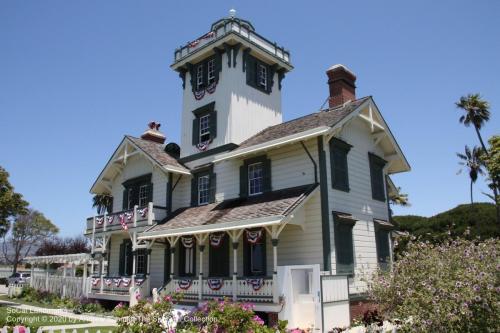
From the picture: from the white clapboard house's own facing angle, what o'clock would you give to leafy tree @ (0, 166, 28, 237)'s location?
The leafy tree is roughly at 2 o'clock from the white clapboard house.

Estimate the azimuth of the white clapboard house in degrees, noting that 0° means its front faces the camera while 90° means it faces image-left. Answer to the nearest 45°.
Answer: approximately 45°

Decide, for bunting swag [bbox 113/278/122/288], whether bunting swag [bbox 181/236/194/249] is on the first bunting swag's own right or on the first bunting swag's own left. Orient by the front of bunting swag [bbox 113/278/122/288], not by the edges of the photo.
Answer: on the first bunting swag's own left

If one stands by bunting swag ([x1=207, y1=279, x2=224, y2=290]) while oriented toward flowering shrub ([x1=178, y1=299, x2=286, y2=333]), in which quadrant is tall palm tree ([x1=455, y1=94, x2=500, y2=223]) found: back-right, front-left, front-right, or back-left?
back-left

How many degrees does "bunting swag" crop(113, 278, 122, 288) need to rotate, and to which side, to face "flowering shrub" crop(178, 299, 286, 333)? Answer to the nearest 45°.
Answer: approximately 45° to its left

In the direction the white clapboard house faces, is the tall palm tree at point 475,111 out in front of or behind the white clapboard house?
behind
